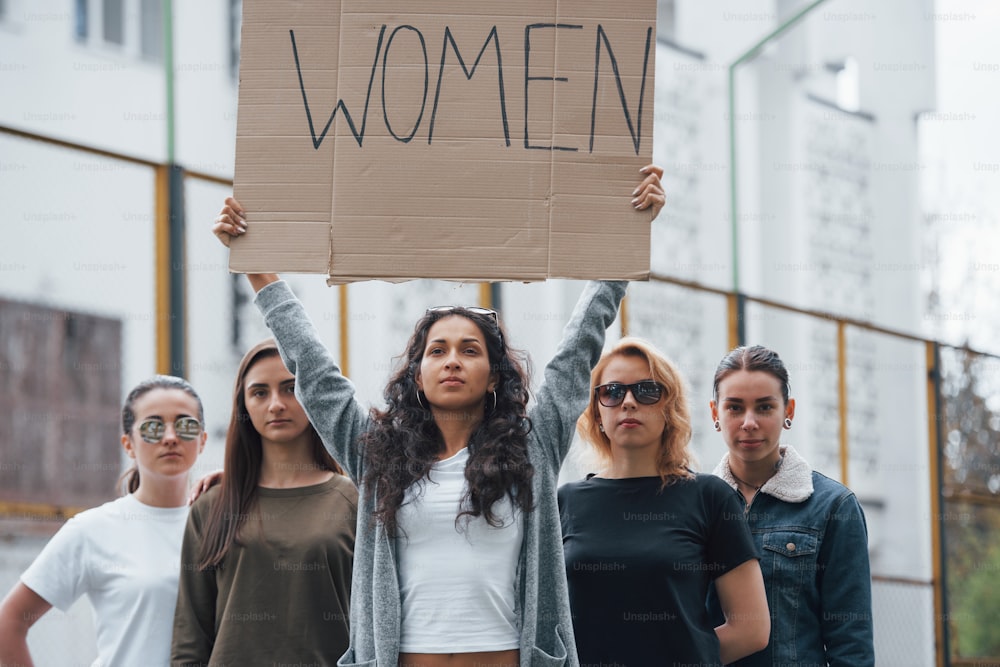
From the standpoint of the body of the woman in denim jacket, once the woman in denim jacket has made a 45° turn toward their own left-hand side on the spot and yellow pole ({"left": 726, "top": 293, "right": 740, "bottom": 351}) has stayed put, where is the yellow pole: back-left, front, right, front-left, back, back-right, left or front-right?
back

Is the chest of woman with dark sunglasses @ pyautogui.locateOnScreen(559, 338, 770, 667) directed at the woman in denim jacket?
no

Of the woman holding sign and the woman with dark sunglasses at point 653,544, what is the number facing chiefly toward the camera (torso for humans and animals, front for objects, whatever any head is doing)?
2

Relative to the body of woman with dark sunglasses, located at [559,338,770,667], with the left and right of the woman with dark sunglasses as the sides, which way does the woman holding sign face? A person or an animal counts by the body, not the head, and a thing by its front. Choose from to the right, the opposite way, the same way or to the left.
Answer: the same way

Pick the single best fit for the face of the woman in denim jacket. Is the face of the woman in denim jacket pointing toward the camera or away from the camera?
toward the camera

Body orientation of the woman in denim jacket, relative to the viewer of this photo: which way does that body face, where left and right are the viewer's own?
facing the viewer and to the left of the viewer

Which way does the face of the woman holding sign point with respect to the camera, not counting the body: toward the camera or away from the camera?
toward the camera

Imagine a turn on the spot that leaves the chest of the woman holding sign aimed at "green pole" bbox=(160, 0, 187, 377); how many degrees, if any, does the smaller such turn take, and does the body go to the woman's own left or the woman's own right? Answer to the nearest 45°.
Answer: approximately 135° to the woman's own right

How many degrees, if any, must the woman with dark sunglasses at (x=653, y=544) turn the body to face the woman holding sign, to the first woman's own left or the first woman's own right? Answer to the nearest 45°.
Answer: approximately 45° to the first woman's own right

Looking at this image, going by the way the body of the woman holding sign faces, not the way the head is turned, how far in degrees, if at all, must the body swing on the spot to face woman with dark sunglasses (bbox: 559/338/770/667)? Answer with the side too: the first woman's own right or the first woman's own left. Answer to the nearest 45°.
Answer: approximately 90° to the first woman's own left

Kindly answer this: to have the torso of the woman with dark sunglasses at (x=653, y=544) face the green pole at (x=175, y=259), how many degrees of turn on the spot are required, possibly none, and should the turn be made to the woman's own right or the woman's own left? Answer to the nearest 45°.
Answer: approximately 135° to the woman's own right

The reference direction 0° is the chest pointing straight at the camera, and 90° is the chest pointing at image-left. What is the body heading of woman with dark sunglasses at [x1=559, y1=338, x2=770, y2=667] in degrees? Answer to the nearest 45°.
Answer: approximately 0°

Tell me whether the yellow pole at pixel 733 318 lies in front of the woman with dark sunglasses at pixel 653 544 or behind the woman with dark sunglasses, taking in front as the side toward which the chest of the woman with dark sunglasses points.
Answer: behind

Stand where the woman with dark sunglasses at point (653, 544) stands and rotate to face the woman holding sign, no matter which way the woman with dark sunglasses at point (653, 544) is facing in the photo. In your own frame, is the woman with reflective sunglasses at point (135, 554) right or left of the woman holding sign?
right

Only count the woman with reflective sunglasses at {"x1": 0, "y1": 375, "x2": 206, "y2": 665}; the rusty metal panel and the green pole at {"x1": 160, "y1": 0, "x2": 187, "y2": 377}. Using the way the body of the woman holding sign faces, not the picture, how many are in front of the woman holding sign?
0

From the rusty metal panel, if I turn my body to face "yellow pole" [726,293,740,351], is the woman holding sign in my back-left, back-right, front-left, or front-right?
front-right

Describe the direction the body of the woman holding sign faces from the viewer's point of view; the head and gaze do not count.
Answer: toward the camera

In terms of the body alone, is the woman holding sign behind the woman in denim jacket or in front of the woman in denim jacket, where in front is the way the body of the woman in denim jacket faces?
in front

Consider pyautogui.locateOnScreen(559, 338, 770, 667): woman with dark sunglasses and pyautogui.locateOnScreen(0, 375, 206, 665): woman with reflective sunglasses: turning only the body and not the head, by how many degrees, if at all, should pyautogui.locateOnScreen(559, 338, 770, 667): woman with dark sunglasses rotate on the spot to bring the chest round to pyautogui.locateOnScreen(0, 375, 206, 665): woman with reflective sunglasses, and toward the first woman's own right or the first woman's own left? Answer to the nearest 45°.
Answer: approximately 90° to the first woman's own right
